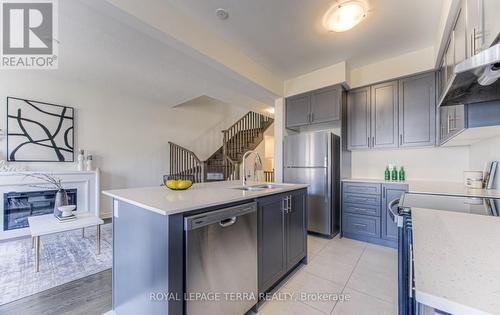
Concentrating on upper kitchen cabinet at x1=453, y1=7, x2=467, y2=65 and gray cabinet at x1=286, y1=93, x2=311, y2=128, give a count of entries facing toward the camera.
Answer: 1

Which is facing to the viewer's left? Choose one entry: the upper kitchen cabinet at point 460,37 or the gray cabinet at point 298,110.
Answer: the upper kitchen cabinet

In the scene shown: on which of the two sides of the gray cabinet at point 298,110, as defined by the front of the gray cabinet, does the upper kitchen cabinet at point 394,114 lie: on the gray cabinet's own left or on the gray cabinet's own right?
on the gray cabinet's own left

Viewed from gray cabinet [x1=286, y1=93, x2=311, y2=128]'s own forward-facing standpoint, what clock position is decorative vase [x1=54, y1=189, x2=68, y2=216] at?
The decorative vase is roughly at 2 o'clock from the gray cabinet.

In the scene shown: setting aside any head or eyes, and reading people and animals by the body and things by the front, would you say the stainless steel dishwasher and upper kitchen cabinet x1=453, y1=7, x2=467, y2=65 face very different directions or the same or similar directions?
very different directions

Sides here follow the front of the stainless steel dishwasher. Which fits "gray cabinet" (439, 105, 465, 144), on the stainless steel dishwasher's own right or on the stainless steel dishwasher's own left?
on the stainless steel dishwasher's own left

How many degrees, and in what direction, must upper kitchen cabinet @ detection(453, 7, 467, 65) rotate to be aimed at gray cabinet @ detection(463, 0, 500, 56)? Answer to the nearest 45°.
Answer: approximately 90° to its left

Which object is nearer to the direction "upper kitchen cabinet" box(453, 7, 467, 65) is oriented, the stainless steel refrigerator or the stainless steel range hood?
the stainless steel refrigerator

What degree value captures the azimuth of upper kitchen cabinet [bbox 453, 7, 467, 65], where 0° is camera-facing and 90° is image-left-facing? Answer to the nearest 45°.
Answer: approximately 90°

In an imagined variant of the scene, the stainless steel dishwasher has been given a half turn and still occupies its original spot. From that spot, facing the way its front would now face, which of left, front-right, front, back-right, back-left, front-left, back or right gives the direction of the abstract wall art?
front
